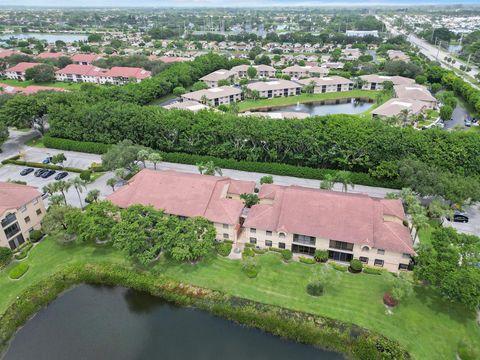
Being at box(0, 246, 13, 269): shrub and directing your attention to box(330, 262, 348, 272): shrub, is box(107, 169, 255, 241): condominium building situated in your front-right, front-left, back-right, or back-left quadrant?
front-left

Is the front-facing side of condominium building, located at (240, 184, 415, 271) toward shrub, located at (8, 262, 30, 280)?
no

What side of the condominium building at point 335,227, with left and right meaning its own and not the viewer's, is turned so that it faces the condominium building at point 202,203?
right

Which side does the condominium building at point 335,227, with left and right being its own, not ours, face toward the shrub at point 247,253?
right

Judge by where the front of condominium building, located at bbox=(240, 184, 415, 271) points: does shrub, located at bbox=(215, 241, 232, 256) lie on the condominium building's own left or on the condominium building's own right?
on the condominium building's own right

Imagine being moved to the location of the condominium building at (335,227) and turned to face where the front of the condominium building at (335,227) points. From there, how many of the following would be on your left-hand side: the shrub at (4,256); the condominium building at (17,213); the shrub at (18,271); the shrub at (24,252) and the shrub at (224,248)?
0

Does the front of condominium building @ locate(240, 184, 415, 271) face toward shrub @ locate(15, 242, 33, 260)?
no

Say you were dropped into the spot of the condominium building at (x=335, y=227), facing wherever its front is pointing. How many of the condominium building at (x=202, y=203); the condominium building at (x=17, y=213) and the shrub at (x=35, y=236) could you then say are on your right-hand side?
3

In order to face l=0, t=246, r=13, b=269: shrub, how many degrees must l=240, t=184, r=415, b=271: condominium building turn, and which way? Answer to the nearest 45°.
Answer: approximately 90° to its right

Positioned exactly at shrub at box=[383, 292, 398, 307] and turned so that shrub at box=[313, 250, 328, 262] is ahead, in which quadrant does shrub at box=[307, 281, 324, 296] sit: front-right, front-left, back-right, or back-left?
front-left

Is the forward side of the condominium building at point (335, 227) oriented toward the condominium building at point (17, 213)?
no

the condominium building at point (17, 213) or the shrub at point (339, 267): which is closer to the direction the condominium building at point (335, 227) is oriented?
the shrub

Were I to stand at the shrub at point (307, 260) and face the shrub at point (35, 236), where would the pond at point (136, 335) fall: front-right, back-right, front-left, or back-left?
front-left

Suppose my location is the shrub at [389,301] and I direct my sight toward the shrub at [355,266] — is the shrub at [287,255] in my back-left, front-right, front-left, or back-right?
front-left

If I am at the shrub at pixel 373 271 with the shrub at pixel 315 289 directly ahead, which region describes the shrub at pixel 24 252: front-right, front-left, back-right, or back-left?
front-right

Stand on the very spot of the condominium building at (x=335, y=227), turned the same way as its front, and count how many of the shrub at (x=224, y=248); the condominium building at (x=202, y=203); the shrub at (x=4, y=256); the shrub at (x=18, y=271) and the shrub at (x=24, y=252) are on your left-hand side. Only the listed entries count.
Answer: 0
